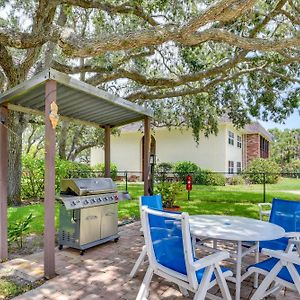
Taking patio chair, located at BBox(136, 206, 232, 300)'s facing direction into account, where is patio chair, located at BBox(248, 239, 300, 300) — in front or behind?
in front

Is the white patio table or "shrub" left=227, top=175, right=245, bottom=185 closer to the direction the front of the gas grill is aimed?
the white patio table

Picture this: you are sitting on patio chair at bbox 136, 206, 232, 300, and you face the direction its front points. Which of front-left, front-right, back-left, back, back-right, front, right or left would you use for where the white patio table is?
front

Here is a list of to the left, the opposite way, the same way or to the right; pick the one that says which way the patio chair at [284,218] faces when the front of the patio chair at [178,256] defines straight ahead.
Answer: the opposite way

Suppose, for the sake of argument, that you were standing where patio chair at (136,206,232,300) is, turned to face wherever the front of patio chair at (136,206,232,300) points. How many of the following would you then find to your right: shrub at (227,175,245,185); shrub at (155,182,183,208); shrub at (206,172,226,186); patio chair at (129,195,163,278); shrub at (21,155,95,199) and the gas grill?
0

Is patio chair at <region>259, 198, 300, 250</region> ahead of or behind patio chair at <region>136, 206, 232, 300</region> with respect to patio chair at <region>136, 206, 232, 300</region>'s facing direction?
ahead

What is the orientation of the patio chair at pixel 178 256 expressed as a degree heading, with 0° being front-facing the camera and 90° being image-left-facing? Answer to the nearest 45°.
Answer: approximately 225°

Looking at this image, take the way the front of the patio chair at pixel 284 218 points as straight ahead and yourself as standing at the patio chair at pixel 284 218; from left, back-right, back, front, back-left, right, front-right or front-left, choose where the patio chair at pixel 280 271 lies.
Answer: front-left

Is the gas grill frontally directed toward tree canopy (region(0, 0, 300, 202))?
no

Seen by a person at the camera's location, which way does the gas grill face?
facing the viewer and to the right of the viewer

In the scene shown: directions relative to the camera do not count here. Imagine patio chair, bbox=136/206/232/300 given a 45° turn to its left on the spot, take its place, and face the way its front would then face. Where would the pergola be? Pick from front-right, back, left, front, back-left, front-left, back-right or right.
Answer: front-left

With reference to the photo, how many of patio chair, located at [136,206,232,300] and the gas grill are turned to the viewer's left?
0

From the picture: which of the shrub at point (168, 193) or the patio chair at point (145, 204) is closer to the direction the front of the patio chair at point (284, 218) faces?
the patio chair

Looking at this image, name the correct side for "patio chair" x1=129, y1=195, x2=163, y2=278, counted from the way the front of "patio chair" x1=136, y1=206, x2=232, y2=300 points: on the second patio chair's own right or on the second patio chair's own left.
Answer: on the second patio chair's own left

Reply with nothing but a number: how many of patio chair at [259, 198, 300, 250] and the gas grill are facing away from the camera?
0

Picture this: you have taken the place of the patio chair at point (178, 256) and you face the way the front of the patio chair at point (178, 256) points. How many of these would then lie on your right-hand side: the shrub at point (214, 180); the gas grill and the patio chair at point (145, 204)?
0

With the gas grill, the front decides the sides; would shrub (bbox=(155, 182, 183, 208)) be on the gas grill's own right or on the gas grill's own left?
on the gas grill's own left
